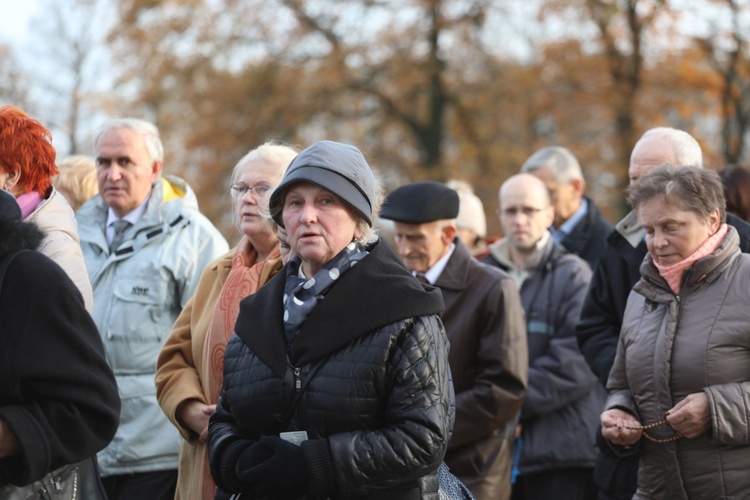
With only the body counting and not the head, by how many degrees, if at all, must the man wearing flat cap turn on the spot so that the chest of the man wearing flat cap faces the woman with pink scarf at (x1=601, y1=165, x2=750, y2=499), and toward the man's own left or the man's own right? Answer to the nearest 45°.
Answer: approximately 90° to the man's own left

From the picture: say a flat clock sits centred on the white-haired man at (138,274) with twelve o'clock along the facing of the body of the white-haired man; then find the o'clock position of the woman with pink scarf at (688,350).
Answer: The woman with pink scarf is roughly at 9 o'clock from the white-haired man.

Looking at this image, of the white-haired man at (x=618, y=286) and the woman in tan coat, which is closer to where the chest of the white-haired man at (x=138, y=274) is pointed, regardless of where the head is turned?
the woman in tan coat

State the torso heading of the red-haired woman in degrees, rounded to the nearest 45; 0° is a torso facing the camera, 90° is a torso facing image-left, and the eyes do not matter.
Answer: approximately 90°

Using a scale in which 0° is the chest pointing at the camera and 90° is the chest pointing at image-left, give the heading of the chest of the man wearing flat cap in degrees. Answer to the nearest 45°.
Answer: approximately 45°

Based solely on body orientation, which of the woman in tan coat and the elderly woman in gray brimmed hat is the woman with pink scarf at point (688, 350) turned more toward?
the elderly woman in gray brimmed hat

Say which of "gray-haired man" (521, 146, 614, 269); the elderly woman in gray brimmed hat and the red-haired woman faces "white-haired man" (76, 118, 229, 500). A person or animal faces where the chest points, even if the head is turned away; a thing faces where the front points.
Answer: "gray-haired man" (521, 146, 614, 269)

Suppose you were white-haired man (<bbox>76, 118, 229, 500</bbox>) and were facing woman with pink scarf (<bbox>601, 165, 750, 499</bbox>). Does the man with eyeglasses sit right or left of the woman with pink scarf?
left

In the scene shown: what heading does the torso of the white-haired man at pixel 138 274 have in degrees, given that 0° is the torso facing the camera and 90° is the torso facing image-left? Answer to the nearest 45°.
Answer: approximately 45°

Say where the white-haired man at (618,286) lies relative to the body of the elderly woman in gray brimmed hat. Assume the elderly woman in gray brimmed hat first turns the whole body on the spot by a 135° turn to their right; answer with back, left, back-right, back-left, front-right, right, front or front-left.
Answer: front-right

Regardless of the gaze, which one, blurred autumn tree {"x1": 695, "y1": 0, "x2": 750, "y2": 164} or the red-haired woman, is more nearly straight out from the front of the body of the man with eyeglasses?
the red-haired woman
